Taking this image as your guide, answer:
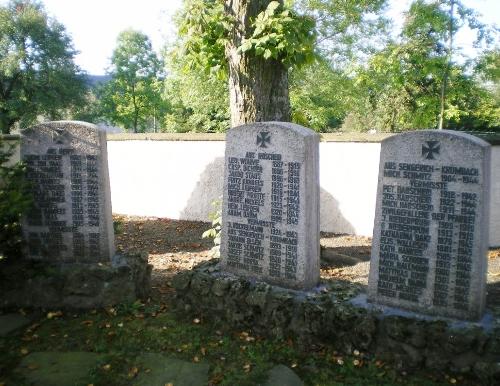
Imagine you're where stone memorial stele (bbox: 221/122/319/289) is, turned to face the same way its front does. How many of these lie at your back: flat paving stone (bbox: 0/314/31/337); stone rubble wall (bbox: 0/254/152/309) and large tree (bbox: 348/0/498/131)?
1

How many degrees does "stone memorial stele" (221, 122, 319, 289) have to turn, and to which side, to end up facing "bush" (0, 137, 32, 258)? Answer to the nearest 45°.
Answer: approximately 45° to its right

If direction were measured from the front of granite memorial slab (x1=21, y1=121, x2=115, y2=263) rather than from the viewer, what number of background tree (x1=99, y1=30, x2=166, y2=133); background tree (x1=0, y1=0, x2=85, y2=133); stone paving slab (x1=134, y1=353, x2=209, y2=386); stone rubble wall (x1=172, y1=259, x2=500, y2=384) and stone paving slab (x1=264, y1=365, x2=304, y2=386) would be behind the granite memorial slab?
2

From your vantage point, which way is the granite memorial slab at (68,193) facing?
toward the camera

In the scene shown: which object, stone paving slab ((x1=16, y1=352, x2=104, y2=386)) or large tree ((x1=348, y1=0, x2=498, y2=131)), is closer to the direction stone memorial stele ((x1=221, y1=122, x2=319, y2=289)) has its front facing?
the stone paving slab

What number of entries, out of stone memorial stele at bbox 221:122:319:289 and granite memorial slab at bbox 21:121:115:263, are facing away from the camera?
0

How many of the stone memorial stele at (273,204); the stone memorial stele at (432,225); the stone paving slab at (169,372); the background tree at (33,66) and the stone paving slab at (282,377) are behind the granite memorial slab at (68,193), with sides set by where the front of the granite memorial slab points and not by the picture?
1

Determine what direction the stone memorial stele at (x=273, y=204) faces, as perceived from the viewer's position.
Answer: facing the viewer and to the left of the viewer

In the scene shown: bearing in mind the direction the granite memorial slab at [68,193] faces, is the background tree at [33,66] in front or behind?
behind

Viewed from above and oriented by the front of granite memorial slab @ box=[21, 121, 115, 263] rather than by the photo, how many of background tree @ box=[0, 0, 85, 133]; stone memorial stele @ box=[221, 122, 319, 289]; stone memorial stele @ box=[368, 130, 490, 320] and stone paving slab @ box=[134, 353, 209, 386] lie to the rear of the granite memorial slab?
1

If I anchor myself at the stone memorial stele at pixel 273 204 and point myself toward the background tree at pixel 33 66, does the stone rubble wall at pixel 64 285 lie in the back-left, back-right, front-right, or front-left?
front-left

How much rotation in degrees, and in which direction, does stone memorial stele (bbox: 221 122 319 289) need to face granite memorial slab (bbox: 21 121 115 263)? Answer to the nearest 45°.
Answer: approximately 45° to its right

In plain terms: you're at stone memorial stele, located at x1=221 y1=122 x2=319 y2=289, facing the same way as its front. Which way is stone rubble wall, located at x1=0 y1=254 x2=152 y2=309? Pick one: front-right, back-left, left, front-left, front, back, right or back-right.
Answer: front-right

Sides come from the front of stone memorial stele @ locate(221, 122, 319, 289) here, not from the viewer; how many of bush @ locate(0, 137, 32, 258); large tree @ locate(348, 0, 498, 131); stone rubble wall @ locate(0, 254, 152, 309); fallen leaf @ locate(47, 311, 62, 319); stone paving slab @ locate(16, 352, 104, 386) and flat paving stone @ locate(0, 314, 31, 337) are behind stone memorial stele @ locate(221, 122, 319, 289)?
1
